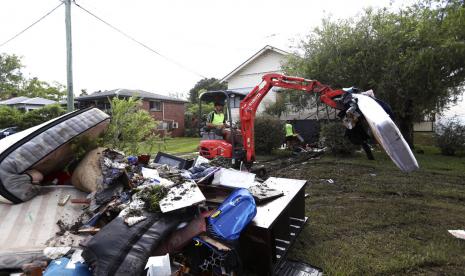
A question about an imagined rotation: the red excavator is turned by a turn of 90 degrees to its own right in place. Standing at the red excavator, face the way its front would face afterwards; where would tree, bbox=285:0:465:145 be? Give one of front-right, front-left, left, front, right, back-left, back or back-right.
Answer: back-left

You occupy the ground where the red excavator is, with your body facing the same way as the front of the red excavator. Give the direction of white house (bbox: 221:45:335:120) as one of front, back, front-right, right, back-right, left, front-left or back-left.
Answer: left

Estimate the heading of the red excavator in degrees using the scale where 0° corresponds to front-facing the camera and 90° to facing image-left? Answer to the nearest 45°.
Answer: approximately 270°

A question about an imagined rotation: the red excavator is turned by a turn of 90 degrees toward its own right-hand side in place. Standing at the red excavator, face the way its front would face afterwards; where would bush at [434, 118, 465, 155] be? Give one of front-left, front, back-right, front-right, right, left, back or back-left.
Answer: back-left

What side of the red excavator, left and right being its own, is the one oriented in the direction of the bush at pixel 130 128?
back

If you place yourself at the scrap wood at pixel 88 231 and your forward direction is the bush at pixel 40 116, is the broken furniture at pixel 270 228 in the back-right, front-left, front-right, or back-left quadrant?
back-right

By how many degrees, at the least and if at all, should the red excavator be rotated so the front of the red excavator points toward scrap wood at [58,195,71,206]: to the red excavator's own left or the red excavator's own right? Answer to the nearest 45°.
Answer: approximately 135° to the red excavator's own right

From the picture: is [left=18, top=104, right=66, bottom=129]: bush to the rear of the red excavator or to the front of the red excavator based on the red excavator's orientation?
to the rear

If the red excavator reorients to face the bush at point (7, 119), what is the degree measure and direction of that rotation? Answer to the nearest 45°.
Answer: approximately 135° to its left

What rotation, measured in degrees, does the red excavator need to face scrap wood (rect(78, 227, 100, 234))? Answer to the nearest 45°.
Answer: approximately 90° to its right

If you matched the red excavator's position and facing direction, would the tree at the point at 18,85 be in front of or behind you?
behind

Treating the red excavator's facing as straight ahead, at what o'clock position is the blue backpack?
The blue backpack is roughly at 3 o'clock from the red excavator.

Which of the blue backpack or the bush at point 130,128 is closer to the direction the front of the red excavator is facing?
the blue backpack
